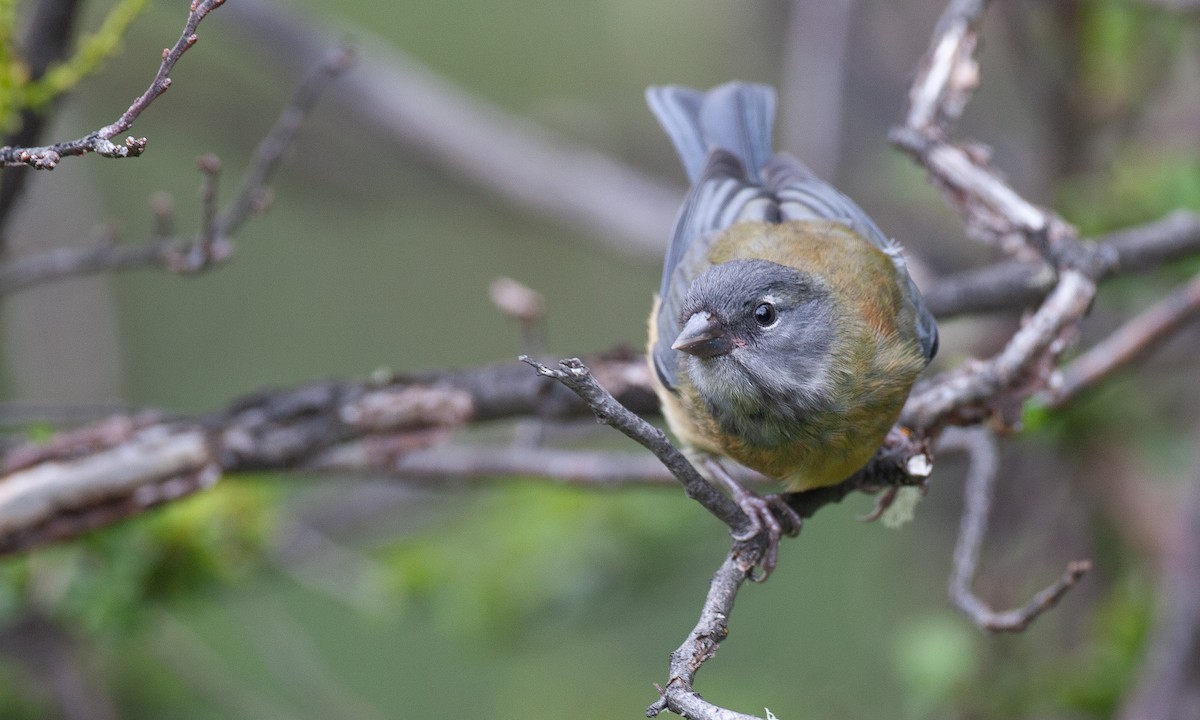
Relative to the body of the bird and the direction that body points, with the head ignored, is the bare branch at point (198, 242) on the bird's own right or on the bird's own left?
on the bird's own right

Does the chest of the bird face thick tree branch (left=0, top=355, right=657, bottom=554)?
no

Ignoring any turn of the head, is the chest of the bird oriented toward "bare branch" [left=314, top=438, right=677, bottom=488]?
no

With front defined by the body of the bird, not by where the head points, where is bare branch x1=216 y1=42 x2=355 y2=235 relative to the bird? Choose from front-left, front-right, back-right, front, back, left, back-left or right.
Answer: right

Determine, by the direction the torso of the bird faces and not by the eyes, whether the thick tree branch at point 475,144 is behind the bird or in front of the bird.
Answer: behind

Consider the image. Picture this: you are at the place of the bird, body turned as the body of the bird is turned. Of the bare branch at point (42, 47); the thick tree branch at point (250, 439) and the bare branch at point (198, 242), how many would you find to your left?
0

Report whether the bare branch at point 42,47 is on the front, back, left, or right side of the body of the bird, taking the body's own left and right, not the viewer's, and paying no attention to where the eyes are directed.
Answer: right

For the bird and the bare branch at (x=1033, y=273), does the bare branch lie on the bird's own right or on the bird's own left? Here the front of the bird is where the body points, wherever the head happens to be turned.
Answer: on the bird's own left

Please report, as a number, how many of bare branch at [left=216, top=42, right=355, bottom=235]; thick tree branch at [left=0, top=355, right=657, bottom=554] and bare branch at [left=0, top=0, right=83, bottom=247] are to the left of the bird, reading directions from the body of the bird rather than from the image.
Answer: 0

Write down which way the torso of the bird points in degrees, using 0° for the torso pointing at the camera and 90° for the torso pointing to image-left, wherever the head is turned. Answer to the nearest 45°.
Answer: approximately 0°
